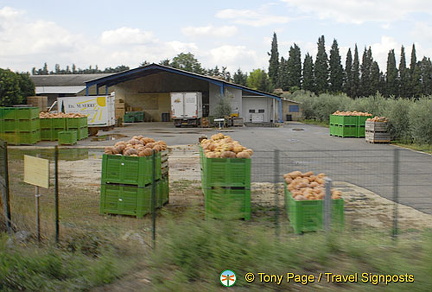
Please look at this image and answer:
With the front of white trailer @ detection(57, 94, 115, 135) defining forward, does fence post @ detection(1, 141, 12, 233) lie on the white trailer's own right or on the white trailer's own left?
on the white trailer's own left

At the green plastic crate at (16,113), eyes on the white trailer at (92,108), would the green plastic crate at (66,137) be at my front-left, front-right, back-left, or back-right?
front-right

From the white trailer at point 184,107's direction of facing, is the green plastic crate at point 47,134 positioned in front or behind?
behind

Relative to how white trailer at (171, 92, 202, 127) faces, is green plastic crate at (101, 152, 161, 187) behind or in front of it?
behind

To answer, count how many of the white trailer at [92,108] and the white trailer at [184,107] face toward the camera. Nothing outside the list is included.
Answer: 0

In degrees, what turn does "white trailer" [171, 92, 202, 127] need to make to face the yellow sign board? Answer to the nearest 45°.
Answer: approximately 180°

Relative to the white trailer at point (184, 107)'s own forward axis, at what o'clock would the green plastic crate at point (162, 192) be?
The green plastic crate is roughly at 6 o'clock from the white trailer.

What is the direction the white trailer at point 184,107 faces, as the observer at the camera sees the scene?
facing away from the viewer

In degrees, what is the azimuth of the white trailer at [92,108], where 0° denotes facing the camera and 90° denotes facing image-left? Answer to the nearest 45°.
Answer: approximately 135°

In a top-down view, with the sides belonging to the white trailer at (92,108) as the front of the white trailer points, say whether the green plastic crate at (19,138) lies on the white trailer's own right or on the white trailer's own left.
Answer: on the white trailer's own left

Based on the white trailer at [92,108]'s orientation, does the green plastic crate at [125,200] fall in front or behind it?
behind

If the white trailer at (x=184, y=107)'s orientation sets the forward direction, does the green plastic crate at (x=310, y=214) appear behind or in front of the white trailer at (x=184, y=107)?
behind

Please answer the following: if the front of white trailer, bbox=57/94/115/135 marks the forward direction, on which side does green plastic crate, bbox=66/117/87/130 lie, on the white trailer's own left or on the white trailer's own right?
on the white trailer's own left

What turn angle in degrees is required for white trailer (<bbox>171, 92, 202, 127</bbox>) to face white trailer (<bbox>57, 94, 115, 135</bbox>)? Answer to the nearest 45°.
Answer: approximately 135° to its left
